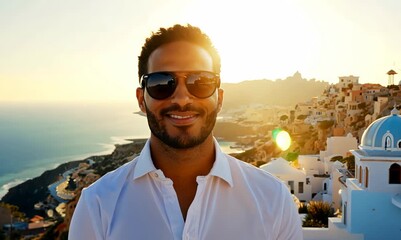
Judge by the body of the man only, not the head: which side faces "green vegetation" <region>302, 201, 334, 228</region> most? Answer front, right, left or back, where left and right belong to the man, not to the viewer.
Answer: back

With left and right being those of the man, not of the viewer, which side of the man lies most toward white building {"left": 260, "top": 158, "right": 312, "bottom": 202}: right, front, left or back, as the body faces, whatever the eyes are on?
back

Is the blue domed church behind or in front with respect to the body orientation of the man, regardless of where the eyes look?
behind

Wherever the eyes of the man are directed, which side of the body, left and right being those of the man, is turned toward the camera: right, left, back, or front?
front

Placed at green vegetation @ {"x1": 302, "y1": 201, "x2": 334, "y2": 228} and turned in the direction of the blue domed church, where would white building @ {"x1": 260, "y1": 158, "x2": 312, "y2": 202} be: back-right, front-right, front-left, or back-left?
back-left

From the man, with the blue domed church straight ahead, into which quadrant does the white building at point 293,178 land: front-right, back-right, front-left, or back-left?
front-left
